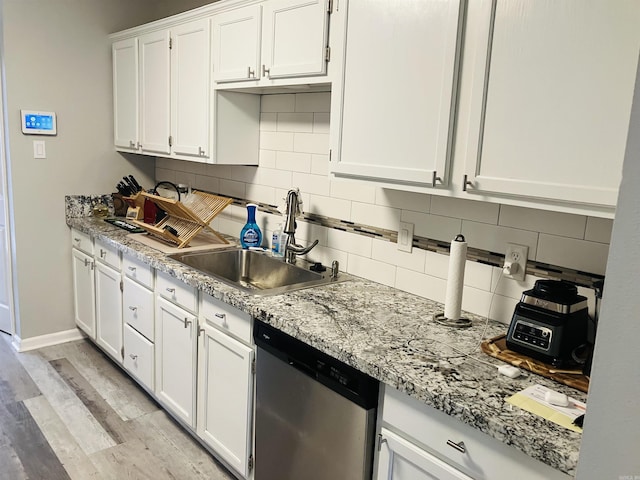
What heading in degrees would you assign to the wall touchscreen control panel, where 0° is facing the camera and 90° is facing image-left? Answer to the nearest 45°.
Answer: approximately 0°

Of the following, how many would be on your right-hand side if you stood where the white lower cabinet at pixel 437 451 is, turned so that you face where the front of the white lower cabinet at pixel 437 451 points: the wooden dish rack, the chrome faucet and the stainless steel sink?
3

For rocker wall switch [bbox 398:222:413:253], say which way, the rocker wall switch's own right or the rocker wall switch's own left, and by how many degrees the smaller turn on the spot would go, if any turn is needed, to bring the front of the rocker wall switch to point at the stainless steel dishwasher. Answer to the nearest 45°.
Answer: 0° — it already faces it

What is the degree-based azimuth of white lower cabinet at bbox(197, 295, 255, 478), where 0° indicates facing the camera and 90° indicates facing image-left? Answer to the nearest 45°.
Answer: approximately 45°

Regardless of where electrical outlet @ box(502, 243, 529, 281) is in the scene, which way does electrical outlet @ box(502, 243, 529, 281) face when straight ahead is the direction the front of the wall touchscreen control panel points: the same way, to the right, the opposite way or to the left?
to the right

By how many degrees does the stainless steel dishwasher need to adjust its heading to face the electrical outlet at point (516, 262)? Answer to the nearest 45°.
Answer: approximately 135° to its left

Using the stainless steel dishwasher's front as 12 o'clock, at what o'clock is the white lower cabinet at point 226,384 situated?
The white lower cabinet is roughly at 3 o'clock from the stainless steel dishwasher.

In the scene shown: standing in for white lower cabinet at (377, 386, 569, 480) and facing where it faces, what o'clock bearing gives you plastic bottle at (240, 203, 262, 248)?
The plastic bottle is roughly at 3 o'clock from the white lower cabinet.

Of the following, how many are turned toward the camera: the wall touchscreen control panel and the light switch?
2

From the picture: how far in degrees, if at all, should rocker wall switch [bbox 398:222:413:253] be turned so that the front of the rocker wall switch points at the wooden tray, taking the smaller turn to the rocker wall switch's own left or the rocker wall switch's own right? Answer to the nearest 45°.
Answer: approximately 90° to the rocker wall switch's own left

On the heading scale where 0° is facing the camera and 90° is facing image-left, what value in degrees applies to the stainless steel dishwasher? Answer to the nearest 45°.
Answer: approximately 45°

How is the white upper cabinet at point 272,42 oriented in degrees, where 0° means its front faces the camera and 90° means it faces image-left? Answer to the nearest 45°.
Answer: approximately 45°

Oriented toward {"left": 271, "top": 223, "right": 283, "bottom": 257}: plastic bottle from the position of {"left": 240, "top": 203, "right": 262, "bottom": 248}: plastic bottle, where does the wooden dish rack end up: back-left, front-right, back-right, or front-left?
back-right

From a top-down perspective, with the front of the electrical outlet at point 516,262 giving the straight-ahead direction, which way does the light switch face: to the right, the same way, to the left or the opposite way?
to the left
